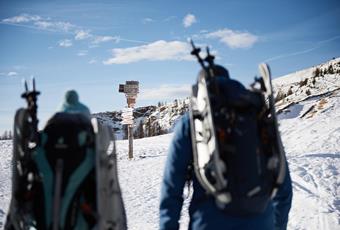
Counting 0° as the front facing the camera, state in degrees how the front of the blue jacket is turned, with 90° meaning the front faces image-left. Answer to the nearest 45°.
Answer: approximately 180°

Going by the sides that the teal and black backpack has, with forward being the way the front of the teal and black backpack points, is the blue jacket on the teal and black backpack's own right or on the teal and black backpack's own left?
on the teal and black backpack's own left

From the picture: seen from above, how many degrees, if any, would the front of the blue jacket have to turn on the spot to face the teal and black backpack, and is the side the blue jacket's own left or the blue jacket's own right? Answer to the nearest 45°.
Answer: approximately 90° to the blue jacket's own left

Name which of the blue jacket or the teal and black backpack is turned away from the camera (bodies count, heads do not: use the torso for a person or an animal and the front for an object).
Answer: the blue jacket

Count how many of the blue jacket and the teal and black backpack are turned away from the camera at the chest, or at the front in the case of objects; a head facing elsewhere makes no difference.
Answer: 1

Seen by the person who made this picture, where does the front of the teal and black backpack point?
facing the viewer

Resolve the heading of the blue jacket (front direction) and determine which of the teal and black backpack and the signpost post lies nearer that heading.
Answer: the signpost post

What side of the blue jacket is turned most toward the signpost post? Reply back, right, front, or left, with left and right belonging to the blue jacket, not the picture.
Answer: front

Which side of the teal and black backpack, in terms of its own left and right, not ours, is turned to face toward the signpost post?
back
